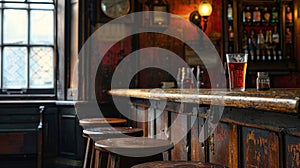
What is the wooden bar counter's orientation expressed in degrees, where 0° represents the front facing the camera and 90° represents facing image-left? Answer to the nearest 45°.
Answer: approximately 45°

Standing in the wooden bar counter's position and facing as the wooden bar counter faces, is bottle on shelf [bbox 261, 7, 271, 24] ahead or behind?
behind

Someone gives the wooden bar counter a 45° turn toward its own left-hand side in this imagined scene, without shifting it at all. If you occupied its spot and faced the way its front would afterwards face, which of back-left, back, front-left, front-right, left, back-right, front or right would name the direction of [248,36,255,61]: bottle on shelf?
back

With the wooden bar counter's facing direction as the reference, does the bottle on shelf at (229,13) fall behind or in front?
behind

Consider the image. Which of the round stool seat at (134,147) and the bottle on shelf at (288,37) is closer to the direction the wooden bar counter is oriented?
the round stool seat

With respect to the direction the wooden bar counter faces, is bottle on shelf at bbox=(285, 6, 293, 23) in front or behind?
behind

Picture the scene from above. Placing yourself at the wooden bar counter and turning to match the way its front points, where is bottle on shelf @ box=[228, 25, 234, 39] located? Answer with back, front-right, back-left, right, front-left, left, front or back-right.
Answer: back-right

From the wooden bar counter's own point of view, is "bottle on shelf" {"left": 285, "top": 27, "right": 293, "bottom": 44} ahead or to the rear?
to the rear

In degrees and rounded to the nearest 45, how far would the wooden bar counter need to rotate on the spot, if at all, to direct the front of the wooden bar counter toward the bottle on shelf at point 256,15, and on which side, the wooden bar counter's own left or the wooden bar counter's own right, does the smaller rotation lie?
approximately 135° to the wooden bar counter's own right

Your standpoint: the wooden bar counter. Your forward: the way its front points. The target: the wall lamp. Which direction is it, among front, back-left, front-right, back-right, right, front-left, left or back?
back-right

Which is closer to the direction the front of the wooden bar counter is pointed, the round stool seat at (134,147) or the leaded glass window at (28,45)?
the round stool seat

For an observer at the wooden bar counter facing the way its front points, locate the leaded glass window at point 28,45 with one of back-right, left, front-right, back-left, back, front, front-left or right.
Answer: right
